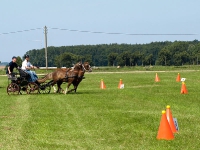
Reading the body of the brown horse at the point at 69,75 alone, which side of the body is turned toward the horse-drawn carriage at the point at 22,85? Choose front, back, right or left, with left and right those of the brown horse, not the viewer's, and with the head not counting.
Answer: back

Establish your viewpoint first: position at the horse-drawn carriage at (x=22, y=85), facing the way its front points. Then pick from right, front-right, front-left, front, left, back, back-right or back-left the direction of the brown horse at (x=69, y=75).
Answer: front

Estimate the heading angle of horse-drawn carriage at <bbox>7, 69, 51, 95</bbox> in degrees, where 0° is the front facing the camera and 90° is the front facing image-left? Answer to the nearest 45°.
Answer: approximately 270°

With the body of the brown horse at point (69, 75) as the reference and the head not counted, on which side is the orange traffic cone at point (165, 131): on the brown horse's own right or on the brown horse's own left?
on the brown horse's own right

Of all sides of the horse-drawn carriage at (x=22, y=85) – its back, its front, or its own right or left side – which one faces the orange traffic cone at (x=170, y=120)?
right

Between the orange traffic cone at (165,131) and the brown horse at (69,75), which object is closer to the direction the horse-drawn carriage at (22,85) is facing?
the brown horse

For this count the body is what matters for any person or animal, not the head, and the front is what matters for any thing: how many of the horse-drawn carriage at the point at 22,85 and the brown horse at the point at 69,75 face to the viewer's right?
2

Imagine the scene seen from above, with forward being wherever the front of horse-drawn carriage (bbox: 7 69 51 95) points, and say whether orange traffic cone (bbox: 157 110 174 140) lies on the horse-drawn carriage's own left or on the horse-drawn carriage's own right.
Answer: on the horse-drawn carriage's own right

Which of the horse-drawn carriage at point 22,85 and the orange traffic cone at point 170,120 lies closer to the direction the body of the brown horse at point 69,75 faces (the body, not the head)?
the orange traffic cone

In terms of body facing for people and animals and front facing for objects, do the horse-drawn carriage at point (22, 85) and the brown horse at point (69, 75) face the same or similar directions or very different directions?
same or similar directions

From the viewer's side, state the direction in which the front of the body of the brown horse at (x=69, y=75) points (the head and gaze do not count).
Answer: to the viewer's right
